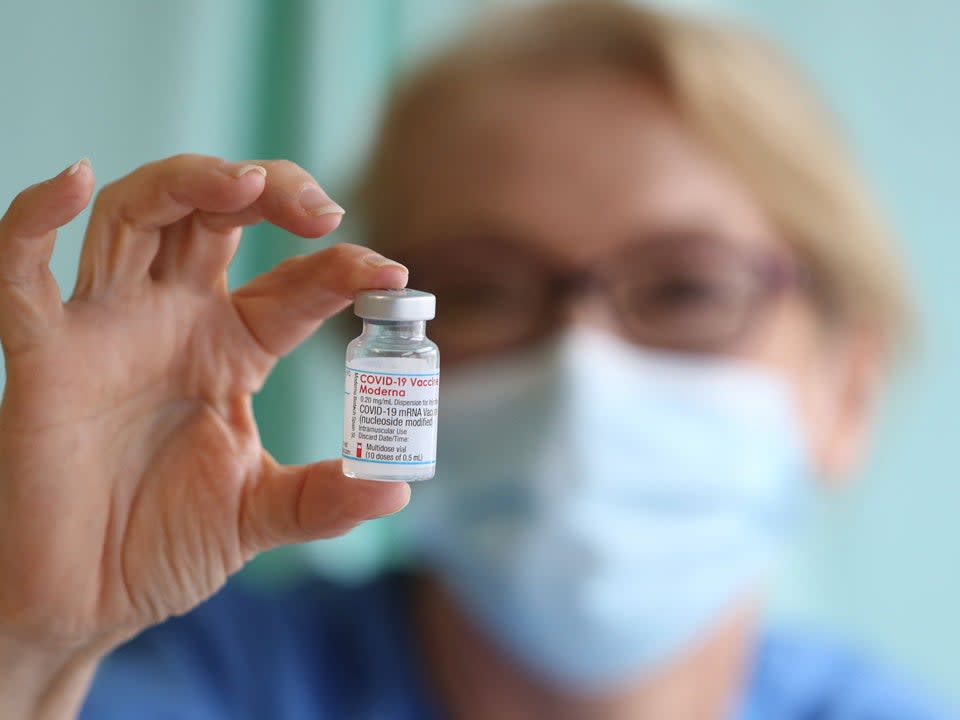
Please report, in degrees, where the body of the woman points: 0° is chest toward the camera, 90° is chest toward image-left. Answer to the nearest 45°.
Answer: approximately 0°
